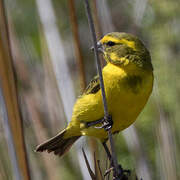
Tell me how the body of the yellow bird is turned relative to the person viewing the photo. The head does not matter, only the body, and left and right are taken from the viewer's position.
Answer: facing the viewer and to the right of the viewer

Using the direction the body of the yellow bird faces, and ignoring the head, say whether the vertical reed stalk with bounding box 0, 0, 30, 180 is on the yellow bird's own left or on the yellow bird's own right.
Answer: on the yellow bird's own right
